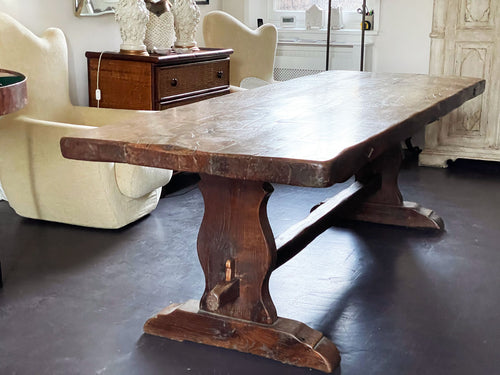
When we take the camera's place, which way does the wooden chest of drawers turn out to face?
facing the viewer and to the right of the viewer

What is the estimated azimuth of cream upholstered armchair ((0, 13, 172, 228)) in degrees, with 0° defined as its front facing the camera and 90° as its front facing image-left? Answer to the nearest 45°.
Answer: approximately 315°

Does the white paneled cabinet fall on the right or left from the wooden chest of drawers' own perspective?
on its left

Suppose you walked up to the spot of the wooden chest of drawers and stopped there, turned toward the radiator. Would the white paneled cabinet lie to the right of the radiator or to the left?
right

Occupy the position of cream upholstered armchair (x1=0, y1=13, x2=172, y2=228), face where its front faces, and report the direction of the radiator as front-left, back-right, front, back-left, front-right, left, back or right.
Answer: left

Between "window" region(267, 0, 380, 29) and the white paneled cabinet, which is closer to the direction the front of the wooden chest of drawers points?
the white paneled cabinet

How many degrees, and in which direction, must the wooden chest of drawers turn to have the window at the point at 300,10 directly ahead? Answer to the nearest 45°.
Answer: approximately 90° to its left

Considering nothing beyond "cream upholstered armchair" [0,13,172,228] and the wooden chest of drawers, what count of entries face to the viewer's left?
0

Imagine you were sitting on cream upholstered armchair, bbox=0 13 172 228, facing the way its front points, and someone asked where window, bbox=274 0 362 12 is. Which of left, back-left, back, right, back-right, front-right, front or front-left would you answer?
left

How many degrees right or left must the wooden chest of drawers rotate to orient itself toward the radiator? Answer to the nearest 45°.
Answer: approximately 90° to its left

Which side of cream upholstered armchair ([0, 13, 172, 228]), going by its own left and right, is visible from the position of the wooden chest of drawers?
left

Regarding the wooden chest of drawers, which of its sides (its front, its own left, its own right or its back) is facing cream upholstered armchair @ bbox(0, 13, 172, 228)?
right
